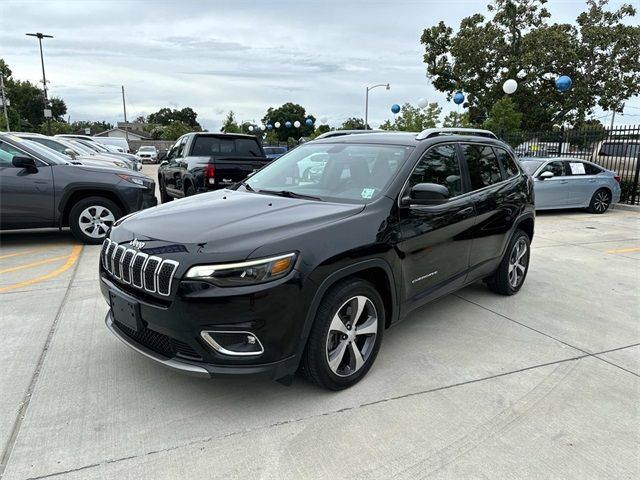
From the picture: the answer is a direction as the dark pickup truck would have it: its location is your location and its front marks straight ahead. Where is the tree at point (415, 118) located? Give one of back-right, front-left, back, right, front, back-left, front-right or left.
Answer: right

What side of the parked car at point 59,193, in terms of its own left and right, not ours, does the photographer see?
right

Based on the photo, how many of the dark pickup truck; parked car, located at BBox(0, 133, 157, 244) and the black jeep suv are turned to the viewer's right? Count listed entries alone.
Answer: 1

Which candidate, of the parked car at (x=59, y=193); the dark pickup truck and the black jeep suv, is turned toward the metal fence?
the parked car

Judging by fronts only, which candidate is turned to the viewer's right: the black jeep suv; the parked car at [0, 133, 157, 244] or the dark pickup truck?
the parked car

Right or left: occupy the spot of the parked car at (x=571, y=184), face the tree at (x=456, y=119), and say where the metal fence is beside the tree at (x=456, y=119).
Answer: right

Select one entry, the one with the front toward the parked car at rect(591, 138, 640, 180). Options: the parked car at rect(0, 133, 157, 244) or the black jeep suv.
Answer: the parked car at rect(0, 133, 157, 244)

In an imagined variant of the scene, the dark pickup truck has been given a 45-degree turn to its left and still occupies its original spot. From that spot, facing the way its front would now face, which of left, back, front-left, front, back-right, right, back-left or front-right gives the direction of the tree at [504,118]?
back-right

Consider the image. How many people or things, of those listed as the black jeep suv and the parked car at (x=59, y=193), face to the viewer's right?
1

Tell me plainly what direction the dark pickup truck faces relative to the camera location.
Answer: facing away from the viewer and to the left of the viewer

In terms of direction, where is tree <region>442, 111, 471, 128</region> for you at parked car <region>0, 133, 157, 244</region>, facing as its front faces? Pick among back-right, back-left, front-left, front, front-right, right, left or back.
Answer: front-left

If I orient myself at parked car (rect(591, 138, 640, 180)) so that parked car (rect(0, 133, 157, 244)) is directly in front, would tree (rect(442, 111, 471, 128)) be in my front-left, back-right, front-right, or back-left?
back-right

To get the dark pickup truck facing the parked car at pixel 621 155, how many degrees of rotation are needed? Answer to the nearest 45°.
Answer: approximately 135° to its right

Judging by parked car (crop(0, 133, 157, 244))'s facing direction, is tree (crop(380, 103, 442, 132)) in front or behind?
in front
